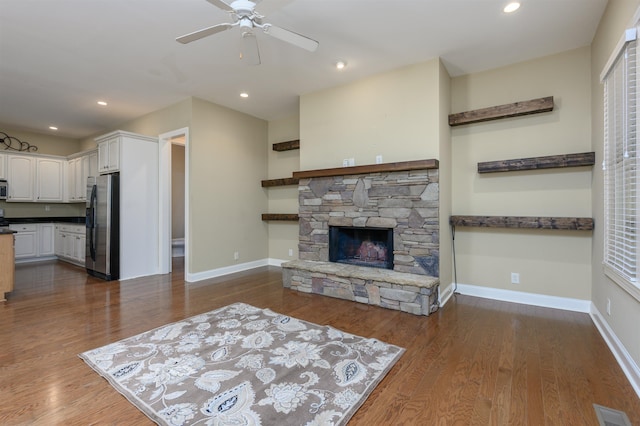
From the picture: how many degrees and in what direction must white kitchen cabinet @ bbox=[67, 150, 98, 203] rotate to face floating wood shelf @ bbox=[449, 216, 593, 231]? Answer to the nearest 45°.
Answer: approximately 90° to its left

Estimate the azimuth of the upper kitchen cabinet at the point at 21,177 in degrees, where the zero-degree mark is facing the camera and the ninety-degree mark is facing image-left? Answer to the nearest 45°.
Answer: approximately 0°

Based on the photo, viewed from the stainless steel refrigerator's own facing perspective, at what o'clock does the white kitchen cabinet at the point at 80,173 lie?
The white kitchen cabinet is roughly at 4 o'clock from the stainless steel refrigerator.

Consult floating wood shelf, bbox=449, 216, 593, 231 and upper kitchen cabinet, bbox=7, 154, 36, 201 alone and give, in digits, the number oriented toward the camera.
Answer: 2

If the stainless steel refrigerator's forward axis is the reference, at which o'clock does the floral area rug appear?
The floral area rug is roughly at 10 o'clock from the stainless steel refrigerator.

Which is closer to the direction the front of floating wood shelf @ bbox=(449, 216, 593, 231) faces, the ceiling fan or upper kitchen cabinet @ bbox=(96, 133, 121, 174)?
the ceiling fan

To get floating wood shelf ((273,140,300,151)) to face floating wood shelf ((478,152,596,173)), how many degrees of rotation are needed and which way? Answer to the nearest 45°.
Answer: approximately 90° to its left

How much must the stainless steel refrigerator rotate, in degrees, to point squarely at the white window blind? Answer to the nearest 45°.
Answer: approximately 90° to its left

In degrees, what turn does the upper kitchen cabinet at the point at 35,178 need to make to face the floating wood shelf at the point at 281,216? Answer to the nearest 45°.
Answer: approximately 45° to its left

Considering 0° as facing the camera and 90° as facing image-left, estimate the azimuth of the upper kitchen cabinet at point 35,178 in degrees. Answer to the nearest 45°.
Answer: approximately 0°
